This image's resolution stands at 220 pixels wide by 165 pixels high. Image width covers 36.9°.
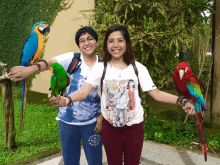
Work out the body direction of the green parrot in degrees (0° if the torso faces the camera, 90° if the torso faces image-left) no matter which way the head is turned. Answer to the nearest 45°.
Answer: approximately 45°

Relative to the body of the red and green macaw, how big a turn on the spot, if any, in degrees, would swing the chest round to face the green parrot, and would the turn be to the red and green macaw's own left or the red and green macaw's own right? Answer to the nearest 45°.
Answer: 0° — it already faces it

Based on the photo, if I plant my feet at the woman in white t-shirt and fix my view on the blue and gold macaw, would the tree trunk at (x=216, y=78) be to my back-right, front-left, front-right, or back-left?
back-right

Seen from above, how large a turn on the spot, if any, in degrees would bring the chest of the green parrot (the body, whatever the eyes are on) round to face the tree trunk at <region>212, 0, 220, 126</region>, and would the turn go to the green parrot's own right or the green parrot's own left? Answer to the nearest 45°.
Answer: approximately 180°

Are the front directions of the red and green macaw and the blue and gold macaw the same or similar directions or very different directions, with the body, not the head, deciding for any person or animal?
very different directions

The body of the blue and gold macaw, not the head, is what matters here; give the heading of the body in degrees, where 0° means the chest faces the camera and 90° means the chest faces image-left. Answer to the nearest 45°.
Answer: approximately 270°

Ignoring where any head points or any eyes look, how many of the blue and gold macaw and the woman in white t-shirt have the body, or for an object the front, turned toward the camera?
1
